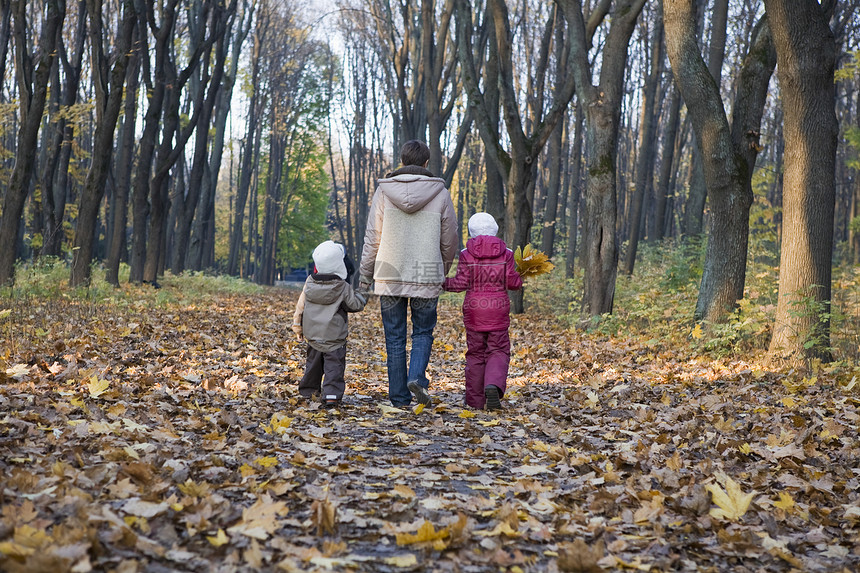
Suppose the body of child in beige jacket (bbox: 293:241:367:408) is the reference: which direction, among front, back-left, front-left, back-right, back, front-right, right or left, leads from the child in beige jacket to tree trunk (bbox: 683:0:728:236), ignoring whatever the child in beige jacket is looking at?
front-right

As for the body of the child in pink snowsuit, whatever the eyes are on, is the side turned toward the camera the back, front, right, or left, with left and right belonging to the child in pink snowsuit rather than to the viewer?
back

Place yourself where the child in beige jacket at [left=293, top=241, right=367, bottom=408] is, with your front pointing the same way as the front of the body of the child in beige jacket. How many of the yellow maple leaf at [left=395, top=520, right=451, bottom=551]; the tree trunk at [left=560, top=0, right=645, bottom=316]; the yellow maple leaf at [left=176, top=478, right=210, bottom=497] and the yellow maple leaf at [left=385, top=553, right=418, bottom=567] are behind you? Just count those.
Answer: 3

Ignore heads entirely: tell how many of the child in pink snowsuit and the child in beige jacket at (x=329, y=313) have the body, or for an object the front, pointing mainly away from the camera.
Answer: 2

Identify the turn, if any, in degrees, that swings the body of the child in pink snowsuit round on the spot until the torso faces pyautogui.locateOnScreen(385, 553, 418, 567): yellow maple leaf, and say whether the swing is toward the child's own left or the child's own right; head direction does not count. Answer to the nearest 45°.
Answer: approximately 180°

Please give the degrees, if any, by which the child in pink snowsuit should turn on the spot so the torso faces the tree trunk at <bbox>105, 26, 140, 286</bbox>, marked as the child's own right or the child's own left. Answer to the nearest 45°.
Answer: approximately 45° to the child's own left

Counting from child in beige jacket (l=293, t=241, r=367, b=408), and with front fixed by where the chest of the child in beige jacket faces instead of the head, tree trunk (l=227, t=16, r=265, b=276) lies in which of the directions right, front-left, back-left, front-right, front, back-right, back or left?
front

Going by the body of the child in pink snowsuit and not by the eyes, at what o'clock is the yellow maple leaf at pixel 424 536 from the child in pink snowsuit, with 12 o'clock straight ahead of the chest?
The yellow maple leaf is roughly at 6 o'clock from the child in pink snowsuit.

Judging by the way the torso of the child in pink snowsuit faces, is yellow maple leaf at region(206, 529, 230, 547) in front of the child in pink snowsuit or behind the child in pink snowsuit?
behind

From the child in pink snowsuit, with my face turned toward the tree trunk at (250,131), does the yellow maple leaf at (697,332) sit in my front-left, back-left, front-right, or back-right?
front-right

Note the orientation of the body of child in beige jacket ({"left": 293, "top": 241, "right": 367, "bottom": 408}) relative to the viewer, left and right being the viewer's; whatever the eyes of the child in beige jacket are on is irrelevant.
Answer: facing away from the viewer

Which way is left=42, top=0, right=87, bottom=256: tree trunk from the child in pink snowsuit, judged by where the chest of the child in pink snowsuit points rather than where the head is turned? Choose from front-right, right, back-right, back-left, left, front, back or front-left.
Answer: front-left

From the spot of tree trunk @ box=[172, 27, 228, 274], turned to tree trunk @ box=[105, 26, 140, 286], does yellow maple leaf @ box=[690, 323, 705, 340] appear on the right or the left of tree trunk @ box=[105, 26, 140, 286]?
left

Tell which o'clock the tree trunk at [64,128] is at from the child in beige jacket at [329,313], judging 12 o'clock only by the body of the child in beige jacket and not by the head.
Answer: The tree trunk is roughly at 11 o'clock from the child in beige jacket.

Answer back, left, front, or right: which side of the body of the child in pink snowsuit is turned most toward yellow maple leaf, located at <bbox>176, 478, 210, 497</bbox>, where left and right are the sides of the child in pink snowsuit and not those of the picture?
back

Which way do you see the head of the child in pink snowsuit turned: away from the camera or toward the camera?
away from the camera

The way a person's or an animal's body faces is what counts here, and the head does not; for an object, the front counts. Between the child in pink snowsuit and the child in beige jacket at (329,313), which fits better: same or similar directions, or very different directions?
same or similar directions
